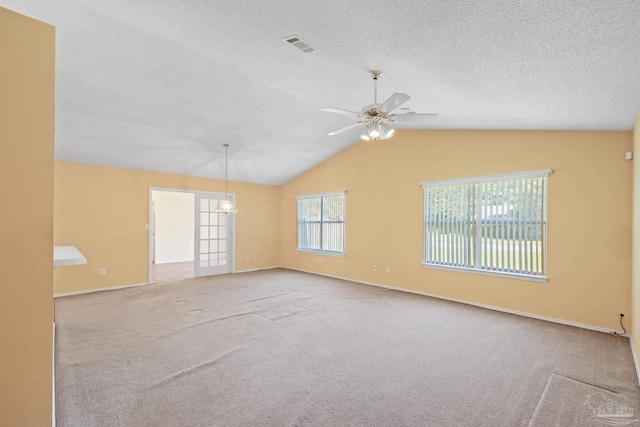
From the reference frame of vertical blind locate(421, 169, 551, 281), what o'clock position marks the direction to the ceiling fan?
The ceiling fan is roughly at 11 o'clock from the vertical blind.

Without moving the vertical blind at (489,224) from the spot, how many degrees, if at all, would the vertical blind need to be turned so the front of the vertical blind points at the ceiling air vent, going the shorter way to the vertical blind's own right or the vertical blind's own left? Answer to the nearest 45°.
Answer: approximately 45° to the vertical blind's own left

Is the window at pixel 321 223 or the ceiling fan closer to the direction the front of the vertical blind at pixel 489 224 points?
the ceiling fan

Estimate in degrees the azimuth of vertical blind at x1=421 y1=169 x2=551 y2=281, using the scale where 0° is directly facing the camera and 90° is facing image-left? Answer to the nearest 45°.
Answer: approximately 45°
